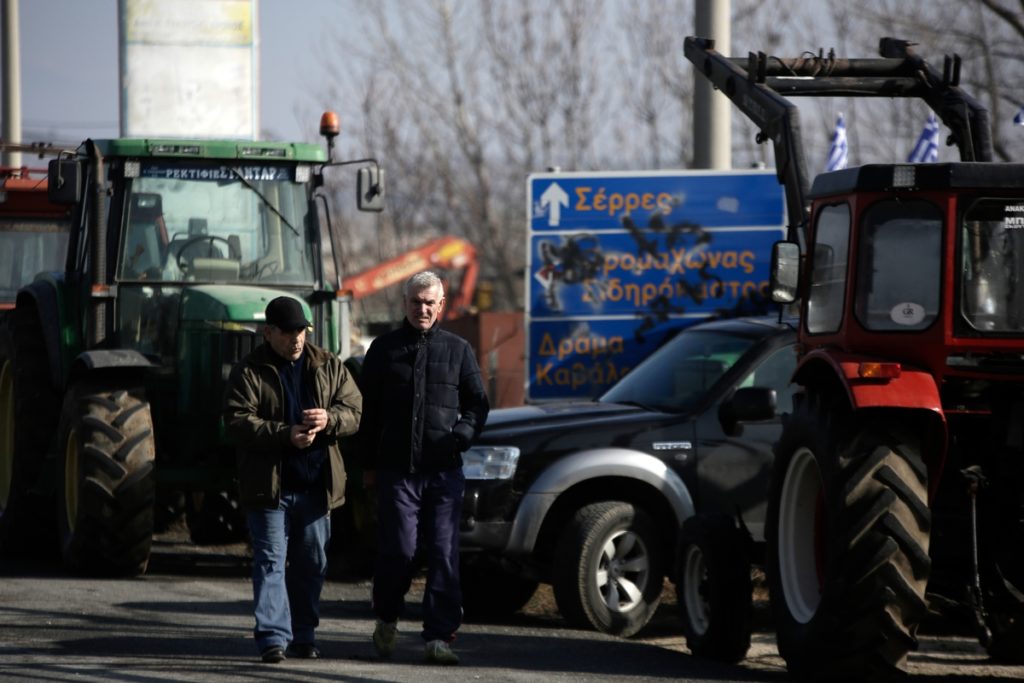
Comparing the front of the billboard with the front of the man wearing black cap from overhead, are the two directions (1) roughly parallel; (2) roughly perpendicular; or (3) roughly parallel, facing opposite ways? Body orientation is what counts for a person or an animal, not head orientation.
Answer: roughly parallel

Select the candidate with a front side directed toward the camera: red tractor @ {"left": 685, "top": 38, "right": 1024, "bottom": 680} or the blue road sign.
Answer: the blue road sign

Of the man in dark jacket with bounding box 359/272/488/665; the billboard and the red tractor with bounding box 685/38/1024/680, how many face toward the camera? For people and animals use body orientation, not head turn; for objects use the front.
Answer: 2

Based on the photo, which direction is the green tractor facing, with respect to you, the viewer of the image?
facing the viewer and to the right of the viewer

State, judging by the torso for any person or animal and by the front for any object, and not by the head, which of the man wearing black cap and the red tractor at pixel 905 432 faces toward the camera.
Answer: the man wearing black cap

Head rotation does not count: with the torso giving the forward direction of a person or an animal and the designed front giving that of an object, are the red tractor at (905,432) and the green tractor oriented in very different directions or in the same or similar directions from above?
very different directions

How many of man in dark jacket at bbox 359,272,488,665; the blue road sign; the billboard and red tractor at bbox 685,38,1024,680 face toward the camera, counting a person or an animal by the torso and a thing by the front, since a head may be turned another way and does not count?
3

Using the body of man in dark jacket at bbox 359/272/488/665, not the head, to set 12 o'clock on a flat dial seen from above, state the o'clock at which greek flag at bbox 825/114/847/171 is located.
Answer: The greek flag is roughly at 7 o'clock from the man in dark jacket.

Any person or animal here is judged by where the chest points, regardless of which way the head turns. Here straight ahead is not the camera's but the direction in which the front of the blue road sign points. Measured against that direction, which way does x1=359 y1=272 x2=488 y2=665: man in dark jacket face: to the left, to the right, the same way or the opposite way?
the same way

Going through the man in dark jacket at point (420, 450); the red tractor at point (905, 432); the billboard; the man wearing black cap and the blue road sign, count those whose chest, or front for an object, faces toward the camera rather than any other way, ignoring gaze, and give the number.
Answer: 4

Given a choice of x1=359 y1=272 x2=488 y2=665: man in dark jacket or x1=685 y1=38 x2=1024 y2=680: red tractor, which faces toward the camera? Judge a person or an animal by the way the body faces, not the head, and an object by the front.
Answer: the man in dark jacket

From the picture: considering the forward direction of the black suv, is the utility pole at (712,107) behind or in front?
behind

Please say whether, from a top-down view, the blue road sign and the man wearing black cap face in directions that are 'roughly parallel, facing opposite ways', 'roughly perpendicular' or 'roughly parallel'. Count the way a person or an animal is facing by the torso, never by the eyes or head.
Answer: roughly parallel

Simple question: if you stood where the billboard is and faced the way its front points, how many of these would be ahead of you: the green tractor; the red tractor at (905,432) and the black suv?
3

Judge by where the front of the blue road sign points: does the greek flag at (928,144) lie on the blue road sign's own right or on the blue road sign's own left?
on the blue road sign's own left

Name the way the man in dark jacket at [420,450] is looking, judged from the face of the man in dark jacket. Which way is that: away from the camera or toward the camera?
toward the camera

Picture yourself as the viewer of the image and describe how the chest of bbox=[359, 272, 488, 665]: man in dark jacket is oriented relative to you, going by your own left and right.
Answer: facing the viewer

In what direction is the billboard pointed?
toward the camera
